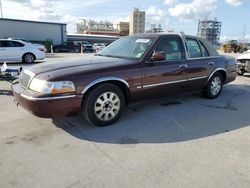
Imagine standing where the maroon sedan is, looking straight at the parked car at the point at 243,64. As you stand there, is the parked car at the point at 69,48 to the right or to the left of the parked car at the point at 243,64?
left

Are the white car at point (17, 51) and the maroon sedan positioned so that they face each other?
no

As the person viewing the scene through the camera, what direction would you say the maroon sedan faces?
facing the viewer and to the left of the viewer

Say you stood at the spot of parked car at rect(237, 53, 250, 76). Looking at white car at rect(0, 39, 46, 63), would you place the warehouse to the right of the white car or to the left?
right

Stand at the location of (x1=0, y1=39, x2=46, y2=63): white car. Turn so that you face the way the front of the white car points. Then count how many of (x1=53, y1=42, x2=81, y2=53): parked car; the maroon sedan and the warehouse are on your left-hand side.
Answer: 1

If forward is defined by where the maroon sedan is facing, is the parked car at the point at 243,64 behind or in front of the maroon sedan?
behind

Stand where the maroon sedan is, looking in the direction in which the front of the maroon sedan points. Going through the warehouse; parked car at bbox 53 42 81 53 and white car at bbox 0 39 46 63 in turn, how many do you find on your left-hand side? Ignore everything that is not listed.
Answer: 0

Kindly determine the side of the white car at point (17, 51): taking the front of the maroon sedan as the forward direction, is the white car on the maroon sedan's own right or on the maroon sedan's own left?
on the maroon sedan's own right

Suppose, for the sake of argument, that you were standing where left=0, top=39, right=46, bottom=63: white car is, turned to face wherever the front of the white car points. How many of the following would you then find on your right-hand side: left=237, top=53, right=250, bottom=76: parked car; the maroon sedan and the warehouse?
1
